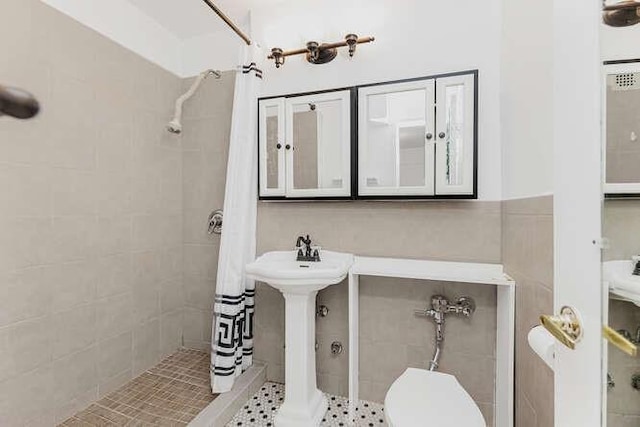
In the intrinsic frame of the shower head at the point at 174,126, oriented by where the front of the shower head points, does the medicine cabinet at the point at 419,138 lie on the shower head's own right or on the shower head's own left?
on the shower head's own left

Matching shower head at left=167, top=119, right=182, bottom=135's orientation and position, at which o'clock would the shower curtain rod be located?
The shower curtain rod is roughly at 10 o'clock from the shower head.

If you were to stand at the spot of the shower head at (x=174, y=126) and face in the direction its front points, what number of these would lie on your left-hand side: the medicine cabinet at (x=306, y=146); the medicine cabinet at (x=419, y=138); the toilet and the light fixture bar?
4

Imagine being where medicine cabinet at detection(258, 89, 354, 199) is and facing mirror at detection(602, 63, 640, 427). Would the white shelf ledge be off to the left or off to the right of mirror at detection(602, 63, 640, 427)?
left

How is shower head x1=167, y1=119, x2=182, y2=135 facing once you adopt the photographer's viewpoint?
facing the viewer and to the left of the viewer

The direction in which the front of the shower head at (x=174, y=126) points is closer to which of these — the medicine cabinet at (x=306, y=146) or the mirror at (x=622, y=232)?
the mirror

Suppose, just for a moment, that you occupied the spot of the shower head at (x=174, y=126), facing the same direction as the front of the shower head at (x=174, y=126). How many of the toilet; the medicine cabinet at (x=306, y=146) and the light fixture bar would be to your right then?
0

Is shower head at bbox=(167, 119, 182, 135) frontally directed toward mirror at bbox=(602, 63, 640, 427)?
no
